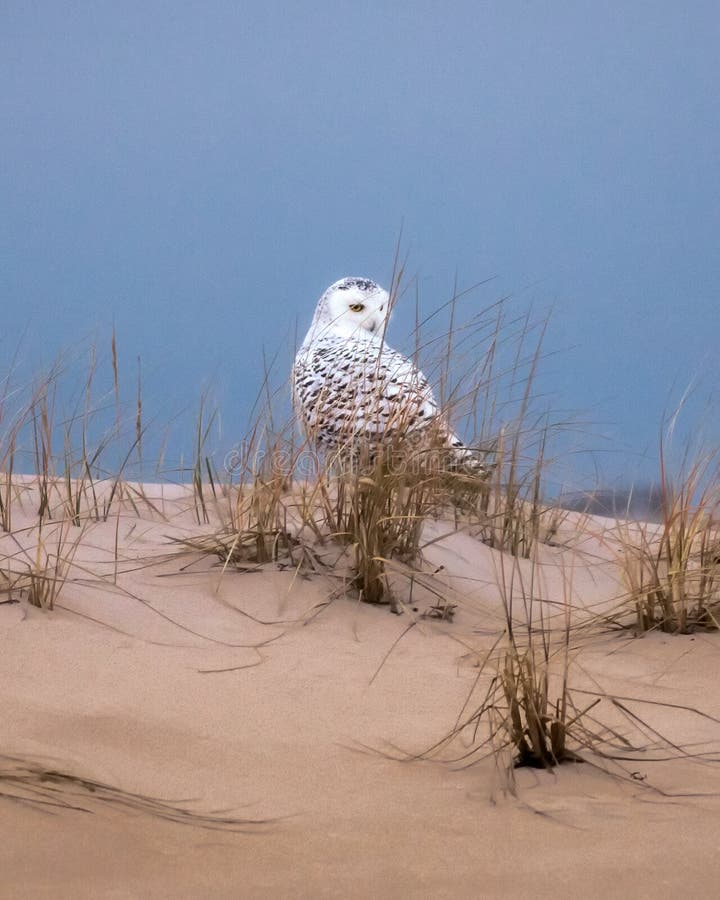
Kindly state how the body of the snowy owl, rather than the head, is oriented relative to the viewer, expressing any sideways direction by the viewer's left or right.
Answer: facing to the left of the viewer
